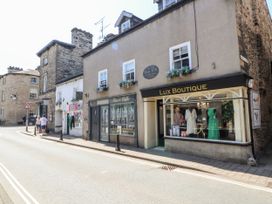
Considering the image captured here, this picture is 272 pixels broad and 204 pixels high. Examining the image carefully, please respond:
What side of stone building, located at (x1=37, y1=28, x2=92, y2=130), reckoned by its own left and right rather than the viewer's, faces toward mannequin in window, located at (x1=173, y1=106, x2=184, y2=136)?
left

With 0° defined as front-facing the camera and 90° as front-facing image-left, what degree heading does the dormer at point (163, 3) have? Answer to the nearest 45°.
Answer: approximately 45°

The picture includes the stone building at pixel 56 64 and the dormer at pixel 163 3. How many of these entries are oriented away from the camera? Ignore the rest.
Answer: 0

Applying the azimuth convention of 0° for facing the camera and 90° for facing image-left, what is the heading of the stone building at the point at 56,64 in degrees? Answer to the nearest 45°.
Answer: approximately 45°

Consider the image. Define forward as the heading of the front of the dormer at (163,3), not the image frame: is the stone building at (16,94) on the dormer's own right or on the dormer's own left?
on the dormer's own right
